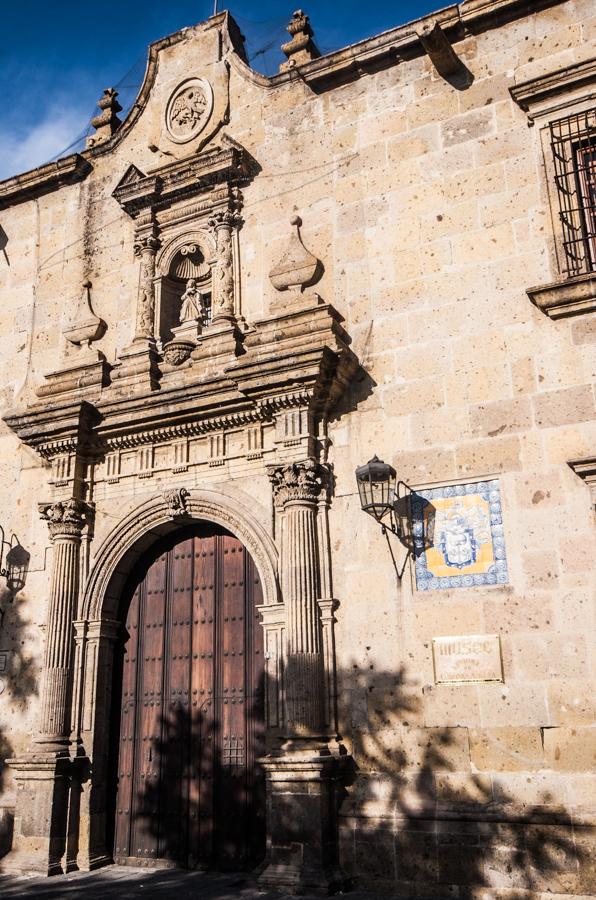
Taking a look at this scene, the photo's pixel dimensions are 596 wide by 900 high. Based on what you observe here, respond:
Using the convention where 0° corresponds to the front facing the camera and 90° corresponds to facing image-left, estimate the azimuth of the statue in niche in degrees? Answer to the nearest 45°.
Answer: approximately 45°

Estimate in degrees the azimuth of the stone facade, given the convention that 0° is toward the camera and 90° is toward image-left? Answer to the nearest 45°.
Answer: approximately 45°
